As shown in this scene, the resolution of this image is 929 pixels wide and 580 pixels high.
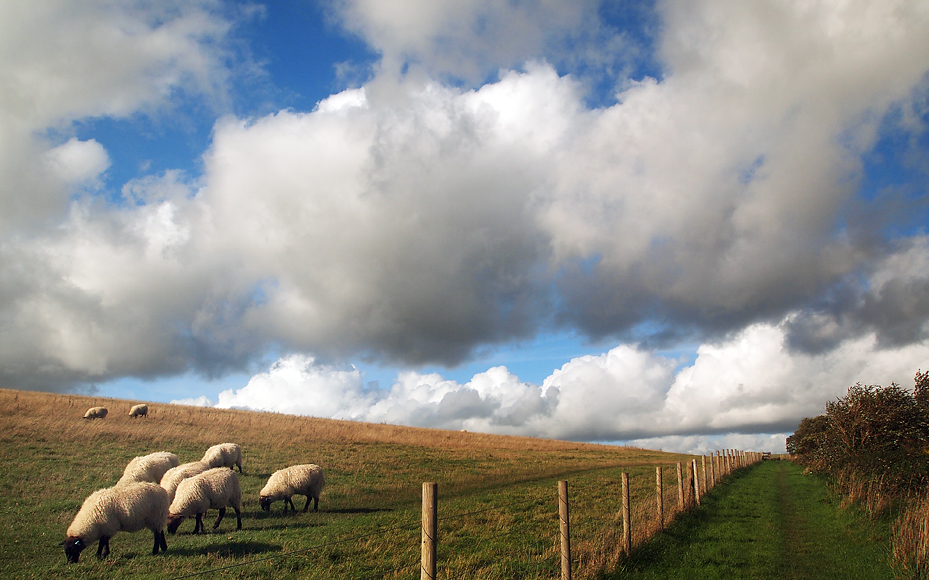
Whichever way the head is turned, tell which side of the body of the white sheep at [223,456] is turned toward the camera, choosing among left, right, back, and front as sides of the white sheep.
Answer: left

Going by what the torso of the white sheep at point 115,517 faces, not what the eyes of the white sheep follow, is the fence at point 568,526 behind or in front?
behind

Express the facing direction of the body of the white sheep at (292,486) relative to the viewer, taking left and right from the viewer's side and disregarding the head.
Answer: facing to the left of the viewer

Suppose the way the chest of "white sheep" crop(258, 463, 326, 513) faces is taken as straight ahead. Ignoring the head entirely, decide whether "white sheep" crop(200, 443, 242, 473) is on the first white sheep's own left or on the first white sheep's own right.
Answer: on the first white sheep's own right

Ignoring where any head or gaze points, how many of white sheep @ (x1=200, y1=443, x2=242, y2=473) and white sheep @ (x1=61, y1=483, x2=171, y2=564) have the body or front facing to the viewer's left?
2

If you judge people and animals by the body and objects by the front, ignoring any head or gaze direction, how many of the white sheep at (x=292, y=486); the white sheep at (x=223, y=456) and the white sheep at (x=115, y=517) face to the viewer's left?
3

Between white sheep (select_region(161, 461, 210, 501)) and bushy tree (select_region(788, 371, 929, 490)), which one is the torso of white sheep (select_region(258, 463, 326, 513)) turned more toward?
the white sheep

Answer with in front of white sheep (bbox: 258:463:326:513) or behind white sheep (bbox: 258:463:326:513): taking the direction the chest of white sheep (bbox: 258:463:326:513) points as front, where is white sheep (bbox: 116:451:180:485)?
in front

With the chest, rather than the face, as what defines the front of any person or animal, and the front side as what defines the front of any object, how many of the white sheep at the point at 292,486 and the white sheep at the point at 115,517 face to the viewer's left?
2

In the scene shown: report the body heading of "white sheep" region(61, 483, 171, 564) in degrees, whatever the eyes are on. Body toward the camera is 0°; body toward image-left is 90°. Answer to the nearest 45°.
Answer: approximately 90°

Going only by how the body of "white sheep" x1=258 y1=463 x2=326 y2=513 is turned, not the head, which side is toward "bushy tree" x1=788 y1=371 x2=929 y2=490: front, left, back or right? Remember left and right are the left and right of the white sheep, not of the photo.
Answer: back
